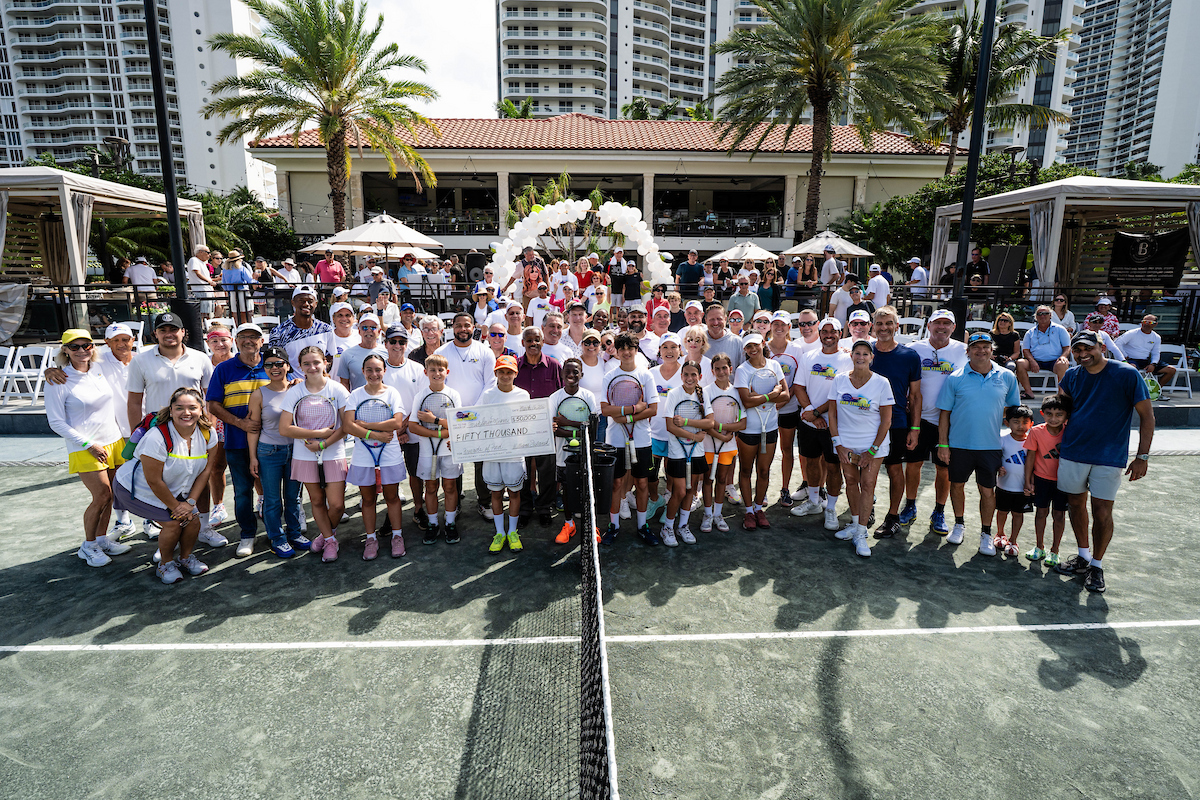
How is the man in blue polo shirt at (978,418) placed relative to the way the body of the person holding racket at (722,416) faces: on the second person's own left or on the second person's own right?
on the second person's own left

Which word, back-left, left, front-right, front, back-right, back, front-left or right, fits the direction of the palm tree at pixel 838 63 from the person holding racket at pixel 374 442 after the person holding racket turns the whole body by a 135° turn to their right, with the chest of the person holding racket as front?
right

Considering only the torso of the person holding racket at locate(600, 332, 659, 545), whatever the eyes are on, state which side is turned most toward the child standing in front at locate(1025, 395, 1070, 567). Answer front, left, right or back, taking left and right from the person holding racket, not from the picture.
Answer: left

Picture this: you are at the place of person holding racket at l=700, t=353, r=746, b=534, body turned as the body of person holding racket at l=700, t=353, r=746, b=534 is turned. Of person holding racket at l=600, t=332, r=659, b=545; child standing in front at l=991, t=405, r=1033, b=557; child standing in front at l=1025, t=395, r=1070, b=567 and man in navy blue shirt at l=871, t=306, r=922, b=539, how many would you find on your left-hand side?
3

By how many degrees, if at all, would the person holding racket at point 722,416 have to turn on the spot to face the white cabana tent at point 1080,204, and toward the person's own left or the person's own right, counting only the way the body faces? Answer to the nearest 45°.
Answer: approximately 135° to the person's own left

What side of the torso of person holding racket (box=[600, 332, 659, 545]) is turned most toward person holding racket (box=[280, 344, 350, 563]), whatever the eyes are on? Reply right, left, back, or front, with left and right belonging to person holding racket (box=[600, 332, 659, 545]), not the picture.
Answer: right

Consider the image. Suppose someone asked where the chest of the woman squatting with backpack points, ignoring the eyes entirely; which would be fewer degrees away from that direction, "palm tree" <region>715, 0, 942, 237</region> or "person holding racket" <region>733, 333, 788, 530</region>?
the person holding racket

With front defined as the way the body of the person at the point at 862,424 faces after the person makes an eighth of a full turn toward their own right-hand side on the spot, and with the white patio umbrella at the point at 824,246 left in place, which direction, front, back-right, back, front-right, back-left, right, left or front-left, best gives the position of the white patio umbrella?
back-right
